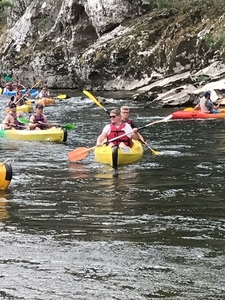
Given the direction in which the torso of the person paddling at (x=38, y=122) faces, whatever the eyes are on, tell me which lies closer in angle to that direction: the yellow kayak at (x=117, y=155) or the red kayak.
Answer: the yellow kayak

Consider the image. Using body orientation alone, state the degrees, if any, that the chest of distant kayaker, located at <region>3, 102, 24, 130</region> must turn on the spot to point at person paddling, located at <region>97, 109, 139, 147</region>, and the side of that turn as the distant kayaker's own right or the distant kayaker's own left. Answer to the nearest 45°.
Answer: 0° — they already face them

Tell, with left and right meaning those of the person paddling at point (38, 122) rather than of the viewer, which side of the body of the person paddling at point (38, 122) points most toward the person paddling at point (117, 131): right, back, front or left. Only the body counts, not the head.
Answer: front

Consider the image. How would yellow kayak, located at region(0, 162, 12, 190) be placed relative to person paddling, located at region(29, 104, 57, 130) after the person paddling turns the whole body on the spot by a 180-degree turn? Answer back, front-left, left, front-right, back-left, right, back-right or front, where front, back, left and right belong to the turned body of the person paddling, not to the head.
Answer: back-left

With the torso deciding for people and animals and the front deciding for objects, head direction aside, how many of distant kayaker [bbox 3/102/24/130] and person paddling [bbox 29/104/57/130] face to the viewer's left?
0

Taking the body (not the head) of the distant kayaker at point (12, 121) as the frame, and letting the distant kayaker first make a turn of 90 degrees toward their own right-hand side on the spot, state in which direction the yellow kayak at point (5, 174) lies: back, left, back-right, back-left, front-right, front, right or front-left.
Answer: front-left

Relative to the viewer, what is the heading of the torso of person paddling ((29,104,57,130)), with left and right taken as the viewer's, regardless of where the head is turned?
facing the viewer and to the right of the viewer
